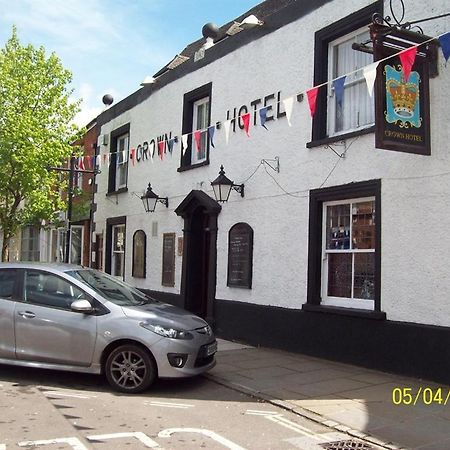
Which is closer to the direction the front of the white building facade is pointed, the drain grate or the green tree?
the drain grate

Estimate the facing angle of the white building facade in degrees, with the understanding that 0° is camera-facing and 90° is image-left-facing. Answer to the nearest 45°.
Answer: approximately 45°

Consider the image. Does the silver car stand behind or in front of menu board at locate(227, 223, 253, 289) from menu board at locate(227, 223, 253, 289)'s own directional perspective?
in front

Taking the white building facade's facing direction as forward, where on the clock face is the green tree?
The green tree is roughly at 3 o'clock from the white building facade.

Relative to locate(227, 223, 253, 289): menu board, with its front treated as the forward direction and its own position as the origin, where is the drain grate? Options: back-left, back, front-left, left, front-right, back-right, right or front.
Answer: front-left

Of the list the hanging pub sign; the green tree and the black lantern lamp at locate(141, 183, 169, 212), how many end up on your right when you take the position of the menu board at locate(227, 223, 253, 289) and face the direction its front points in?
2

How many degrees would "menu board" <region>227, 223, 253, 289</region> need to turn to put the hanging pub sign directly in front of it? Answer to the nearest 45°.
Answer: approximately 90° to its left

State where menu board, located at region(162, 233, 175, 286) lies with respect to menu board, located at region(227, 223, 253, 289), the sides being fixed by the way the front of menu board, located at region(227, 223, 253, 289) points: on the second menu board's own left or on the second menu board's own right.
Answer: on the second menu board's own right
